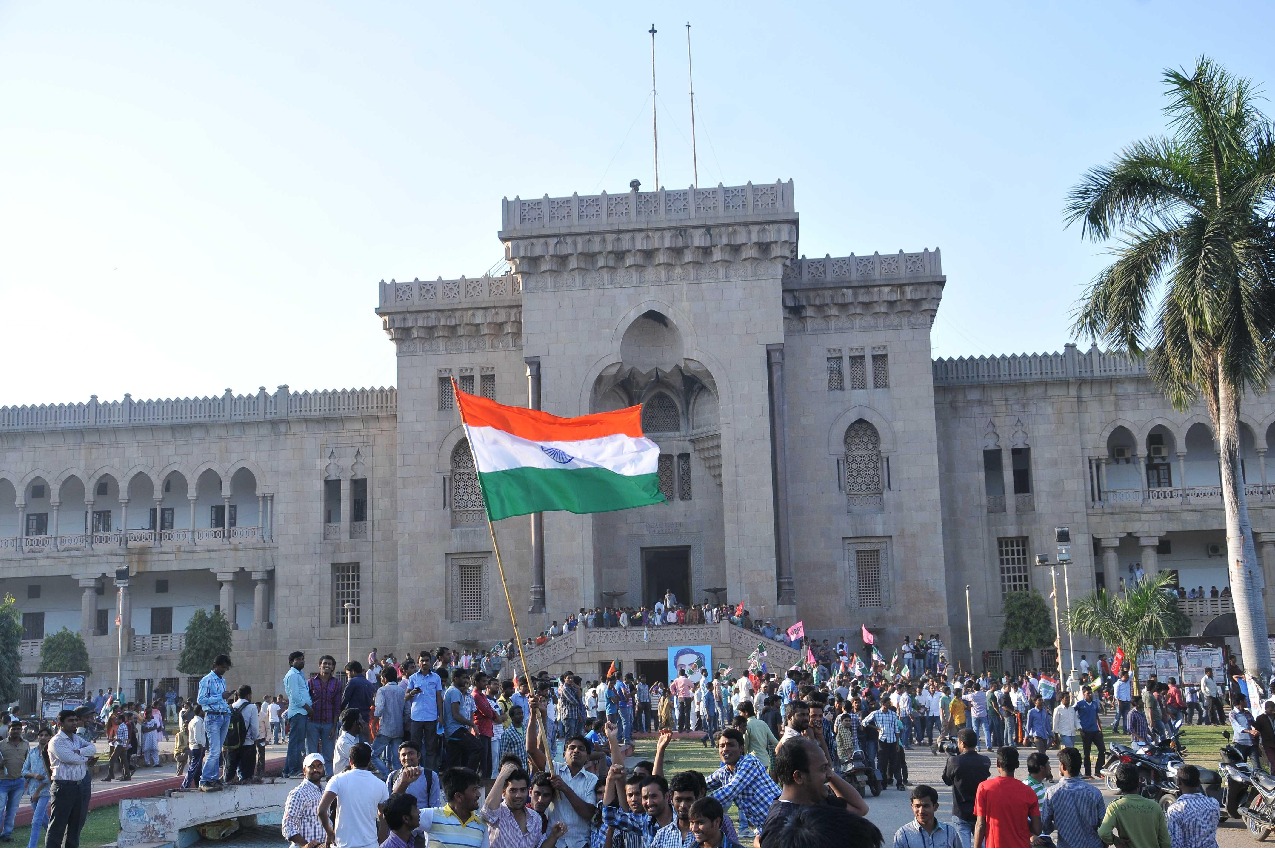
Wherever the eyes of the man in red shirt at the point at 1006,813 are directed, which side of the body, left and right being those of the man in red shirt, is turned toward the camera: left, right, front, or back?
back

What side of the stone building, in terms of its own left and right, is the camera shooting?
front

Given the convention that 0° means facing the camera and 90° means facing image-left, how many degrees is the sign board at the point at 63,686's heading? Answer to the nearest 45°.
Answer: approximately 0°

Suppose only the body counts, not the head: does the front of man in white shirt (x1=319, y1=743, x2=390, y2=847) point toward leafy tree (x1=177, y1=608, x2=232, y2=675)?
yes

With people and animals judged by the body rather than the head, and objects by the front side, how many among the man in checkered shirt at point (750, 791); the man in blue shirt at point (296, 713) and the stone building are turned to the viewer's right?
1

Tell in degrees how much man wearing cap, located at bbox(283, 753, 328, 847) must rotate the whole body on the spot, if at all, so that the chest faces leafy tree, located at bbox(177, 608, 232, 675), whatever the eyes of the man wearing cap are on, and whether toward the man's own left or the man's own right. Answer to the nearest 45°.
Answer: approximately 135° to the man's own left

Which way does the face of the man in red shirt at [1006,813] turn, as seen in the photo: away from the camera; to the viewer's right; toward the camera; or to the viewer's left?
away from the camera

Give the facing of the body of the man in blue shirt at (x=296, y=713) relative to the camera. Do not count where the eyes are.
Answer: to the viewer's right

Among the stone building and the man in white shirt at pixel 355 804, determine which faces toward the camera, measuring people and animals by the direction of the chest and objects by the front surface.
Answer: the stone building

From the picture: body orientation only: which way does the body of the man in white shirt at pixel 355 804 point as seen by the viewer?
away from the camera

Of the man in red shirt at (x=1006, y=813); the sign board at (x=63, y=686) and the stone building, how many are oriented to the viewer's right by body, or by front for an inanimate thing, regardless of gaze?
0
